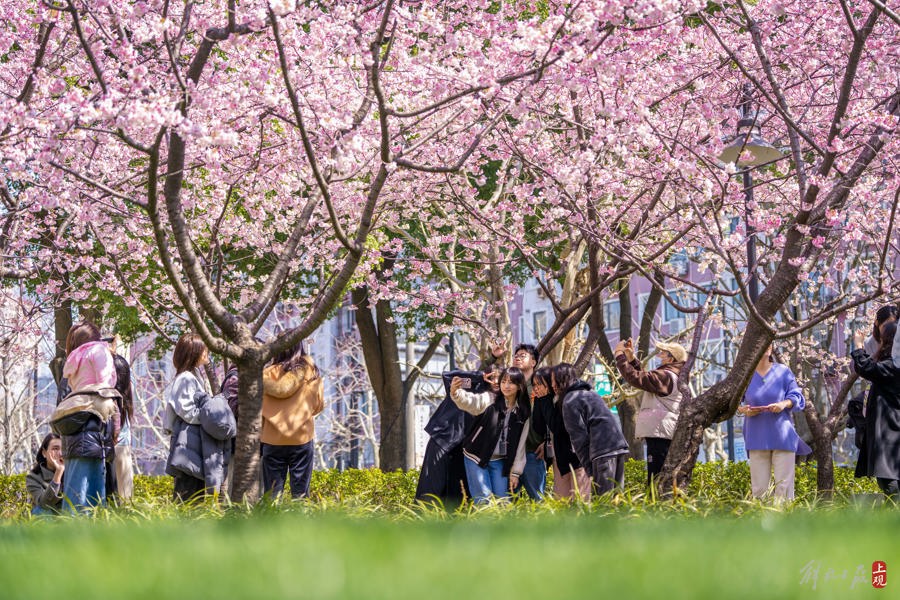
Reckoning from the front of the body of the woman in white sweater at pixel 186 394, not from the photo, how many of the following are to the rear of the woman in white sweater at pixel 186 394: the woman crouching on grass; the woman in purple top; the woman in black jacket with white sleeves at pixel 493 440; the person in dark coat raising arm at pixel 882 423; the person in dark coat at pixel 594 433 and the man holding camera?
1

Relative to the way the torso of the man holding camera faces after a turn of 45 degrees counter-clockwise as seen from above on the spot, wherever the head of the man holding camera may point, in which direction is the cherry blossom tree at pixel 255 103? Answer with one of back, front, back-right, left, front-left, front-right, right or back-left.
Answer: front

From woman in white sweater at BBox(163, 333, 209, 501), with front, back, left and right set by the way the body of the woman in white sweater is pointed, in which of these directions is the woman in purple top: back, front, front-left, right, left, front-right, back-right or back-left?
front

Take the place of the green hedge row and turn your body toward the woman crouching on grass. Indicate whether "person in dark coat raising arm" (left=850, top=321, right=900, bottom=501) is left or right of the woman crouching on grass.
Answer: left

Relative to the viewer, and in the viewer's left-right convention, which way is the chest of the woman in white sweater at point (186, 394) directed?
facing to the right of the viewer

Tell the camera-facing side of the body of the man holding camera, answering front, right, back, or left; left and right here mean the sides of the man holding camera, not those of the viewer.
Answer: left

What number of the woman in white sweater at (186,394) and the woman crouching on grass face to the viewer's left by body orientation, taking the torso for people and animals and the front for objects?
0

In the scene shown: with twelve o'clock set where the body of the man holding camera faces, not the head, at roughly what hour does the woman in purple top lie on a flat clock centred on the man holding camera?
The woman in purple top is roughly at 7 o'clock from the man holding camera.

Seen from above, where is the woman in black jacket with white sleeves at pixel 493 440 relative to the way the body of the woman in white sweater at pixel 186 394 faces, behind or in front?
in front

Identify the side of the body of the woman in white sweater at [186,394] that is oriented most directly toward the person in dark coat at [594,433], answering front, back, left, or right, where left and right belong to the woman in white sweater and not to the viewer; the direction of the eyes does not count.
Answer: front

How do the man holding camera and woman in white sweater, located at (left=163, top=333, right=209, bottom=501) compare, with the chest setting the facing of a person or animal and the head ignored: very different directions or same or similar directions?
very different directions

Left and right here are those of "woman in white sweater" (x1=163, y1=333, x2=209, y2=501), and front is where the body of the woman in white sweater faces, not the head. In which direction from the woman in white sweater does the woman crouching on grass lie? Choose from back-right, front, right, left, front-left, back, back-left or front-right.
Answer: back

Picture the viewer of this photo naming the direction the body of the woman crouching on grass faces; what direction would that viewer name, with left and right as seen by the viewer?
facing the viewer and to the right of the viewer

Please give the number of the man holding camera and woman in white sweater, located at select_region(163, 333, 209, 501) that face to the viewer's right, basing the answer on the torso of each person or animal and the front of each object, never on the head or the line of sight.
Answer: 1

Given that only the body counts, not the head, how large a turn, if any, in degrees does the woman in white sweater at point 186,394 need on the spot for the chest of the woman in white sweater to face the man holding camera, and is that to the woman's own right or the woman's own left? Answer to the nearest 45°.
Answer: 0° — they already face them

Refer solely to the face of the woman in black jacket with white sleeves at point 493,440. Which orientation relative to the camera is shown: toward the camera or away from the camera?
toward the camera
